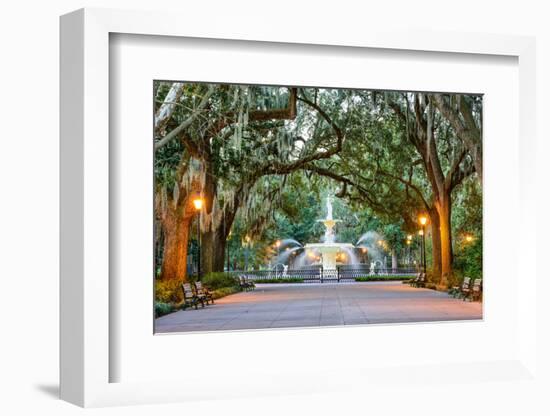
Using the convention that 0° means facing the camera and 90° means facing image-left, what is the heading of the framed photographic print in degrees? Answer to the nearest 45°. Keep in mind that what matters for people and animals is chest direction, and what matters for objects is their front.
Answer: approximately 315°
